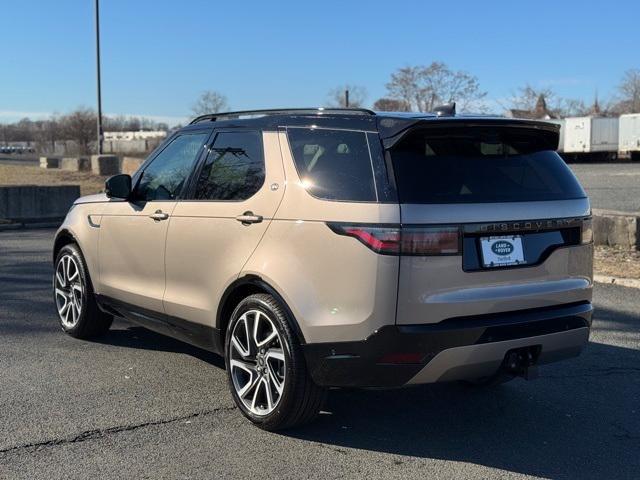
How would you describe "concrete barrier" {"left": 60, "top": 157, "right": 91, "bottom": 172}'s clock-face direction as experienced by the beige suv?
The concrete barrier is roughly at 1 o'clock from the beige suv.

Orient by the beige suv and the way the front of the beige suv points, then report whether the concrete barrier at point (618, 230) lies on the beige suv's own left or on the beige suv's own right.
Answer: on the beige suv's own right

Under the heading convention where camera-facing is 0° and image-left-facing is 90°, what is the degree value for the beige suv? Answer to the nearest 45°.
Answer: approximately 135°

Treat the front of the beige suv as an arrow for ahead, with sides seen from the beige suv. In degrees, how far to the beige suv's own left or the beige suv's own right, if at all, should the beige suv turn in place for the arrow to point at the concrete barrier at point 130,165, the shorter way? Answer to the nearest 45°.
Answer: approximately 45° to the beige suv's own right

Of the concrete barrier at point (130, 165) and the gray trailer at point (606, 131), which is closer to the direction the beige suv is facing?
the concrete barrier

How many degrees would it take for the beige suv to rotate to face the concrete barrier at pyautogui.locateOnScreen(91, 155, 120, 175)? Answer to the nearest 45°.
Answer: approximately 45° to its right

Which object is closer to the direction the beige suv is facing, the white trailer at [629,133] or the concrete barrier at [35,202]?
the concrete barrier

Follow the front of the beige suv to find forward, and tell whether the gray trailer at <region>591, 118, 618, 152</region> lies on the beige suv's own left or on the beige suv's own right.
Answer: on the beige suv's own right

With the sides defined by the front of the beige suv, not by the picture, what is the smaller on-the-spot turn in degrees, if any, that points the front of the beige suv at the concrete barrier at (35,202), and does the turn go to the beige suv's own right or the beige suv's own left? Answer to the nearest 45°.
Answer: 0° — it already faces it
